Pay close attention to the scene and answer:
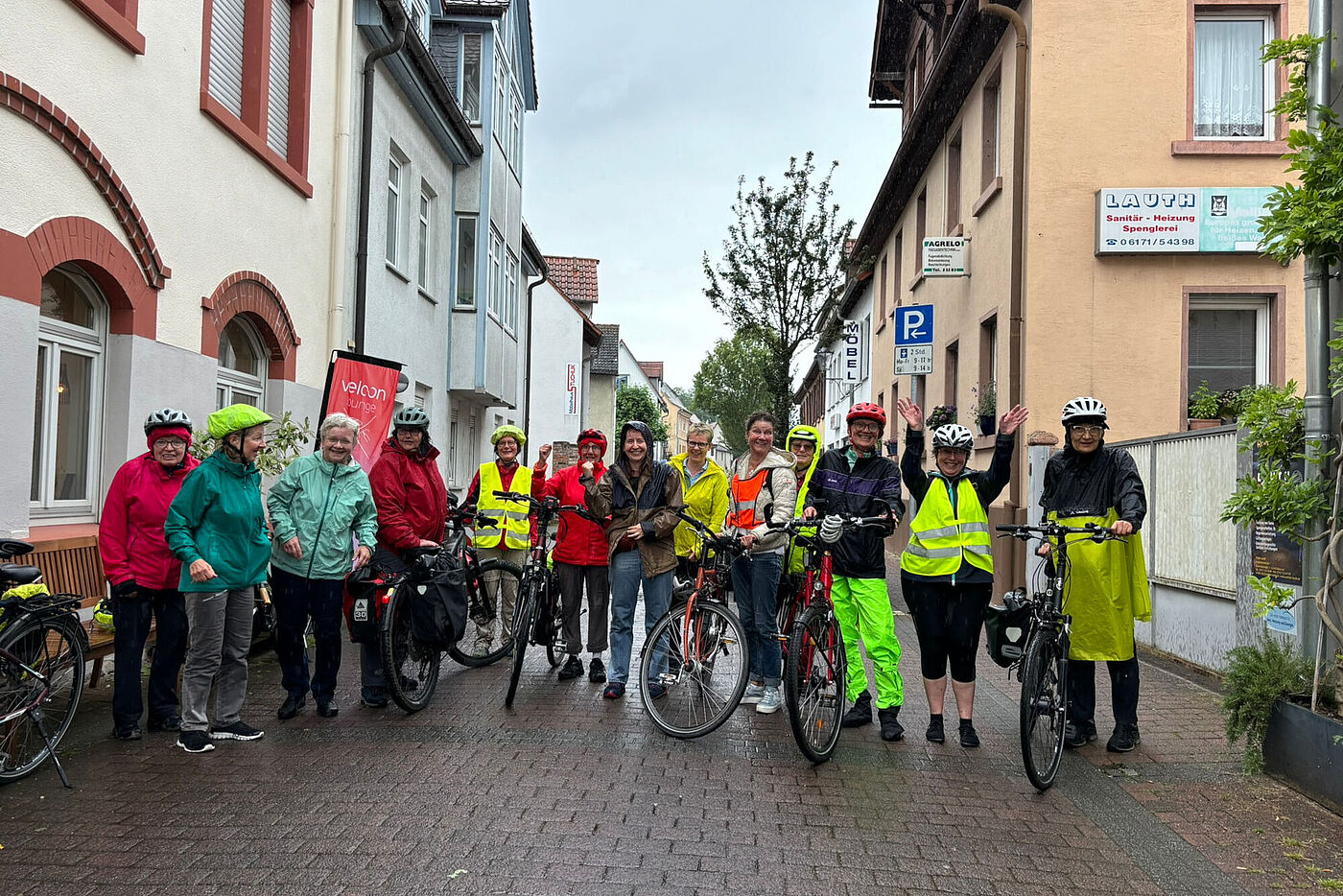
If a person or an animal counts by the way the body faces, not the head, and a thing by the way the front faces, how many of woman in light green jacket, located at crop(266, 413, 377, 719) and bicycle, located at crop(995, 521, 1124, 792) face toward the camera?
2

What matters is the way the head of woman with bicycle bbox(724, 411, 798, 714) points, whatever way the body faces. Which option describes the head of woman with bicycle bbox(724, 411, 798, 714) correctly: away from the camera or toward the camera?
toward the camera

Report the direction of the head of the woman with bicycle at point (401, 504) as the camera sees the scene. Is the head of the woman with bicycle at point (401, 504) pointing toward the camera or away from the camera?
toward the camera

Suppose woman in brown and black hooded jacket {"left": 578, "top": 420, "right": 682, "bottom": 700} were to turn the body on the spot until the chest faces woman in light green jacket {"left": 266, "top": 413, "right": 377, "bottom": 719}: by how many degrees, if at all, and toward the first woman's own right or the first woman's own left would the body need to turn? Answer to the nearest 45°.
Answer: approximately 90° to the first woman's own right

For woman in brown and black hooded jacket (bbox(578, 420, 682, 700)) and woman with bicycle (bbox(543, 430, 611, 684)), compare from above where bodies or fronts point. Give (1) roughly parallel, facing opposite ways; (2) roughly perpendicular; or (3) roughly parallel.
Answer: roughly parallel

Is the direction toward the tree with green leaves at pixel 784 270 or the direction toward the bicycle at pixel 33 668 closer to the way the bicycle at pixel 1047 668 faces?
the bicycle

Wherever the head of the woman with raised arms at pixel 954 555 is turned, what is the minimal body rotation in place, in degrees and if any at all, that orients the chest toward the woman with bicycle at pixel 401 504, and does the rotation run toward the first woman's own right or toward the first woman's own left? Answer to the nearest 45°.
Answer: approximately 90° to the first woman's own right

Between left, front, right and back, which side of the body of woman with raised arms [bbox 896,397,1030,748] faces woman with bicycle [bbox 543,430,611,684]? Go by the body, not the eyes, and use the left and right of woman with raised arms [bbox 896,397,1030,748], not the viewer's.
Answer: right

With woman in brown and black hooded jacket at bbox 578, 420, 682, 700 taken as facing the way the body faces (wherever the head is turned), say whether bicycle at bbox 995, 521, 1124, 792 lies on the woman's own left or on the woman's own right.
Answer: on the woman's own left

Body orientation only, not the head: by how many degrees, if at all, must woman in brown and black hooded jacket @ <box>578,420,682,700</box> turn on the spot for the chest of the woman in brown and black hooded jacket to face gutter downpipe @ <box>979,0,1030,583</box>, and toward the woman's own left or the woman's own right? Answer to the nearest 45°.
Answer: approximately 135° to the woman's own left

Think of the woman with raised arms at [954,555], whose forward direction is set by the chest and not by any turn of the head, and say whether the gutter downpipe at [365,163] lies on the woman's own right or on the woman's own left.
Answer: on the woman's own right

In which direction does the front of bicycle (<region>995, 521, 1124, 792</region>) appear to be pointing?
toward the camera

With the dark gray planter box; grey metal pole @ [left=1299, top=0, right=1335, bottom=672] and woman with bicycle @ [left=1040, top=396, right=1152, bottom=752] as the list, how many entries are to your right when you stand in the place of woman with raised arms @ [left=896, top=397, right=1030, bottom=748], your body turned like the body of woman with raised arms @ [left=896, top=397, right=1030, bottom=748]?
0

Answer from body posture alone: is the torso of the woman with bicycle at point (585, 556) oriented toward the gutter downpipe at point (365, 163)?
no

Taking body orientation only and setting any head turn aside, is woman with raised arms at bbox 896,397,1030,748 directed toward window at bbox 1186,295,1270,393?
no
